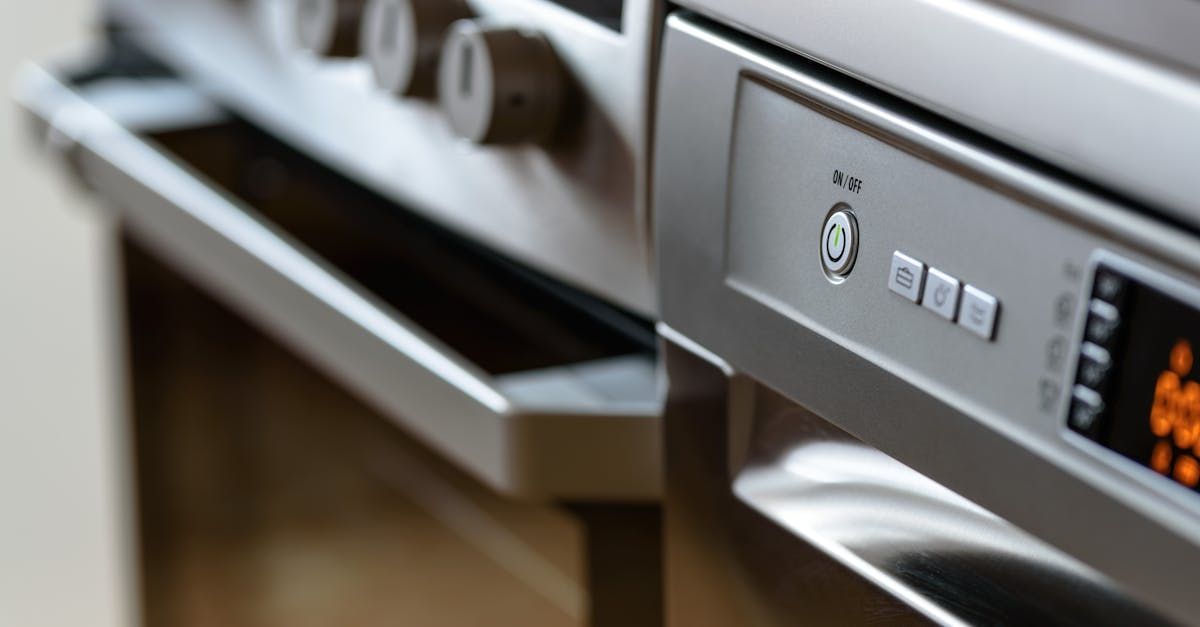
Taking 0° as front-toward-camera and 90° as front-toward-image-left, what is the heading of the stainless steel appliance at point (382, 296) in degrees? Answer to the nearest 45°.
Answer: approximately 45°

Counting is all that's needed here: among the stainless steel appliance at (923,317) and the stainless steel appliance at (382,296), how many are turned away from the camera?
0

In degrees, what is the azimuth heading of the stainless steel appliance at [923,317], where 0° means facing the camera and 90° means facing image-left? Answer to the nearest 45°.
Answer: approximately 45°
